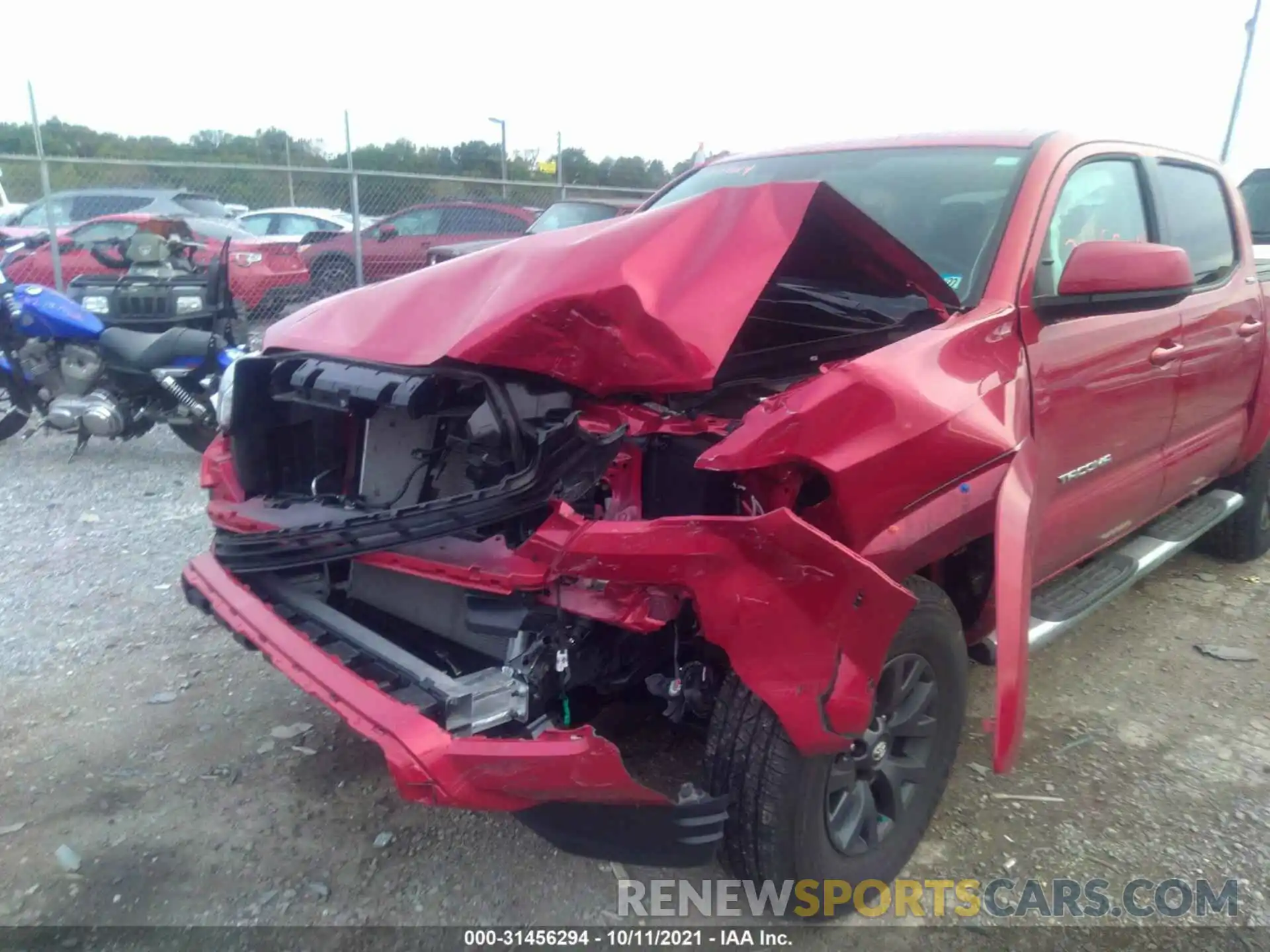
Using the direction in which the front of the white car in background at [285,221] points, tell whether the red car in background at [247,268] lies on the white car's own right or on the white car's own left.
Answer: on the white car's own left

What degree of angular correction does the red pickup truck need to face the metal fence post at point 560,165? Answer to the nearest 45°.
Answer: approximately 135° to its right

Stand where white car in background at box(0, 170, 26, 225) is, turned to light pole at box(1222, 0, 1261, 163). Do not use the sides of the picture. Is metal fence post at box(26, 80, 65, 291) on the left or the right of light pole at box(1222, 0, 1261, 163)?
right

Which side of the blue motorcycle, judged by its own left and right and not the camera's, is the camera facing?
left

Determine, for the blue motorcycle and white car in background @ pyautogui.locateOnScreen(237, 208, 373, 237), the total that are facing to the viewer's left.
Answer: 2

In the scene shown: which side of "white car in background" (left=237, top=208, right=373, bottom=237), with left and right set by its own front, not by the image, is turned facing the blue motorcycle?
left

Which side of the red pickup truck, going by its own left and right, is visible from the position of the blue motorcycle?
right

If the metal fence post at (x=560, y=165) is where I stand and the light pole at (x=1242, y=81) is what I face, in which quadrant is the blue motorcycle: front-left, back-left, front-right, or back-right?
back-right

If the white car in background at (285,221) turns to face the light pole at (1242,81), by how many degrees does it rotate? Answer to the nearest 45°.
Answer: approximately 135° to its left

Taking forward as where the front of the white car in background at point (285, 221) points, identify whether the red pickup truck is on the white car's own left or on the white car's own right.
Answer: on the white car's own left

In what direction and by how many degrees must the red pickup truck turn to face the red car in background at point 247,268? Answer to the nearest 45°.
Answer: approximately 90° to its right

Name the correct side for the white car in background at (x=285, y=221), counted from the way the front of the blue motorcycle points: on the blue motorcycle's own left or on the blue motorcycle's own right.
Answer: on the blue motorcycle's own right

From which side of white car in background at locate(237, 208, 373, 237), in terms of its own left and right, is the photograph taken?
left

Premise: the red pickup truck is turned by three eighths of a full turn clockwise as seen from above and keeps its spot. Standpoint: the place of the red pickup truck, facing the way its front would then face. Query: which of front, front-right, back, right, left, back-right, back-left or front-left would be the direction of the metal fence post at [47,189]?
front-left
